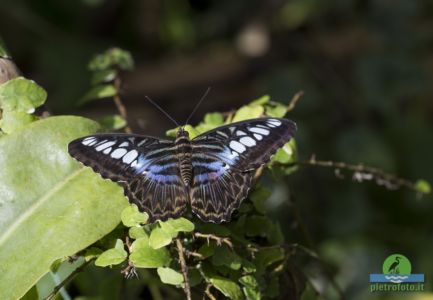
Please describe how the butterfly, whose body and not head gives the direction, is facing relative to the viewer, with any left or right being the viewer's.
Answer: facing away from the viewer
